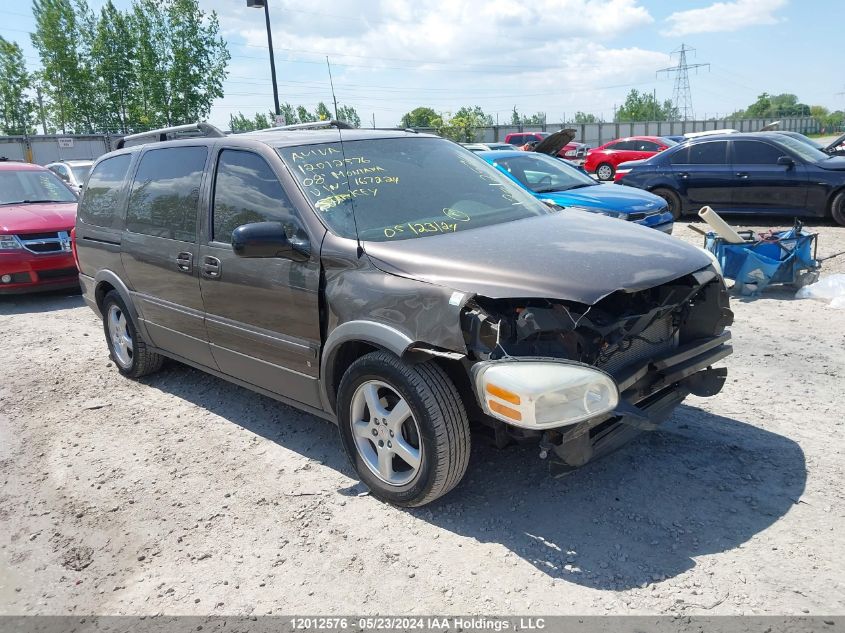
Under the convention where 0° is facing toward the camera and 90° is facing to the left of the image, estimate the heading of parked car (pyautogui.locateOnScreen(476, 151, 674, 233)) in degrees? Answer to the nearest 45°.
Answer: approximately 315°

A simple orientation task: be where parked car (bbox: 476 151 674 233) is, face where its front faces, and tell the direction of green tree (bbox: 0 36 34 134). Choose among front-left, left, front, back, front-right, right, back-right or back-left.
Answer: back

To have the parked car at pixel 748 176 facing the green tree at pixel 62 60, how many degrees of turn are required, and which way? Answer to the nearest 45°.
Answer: approximately 135° to its left

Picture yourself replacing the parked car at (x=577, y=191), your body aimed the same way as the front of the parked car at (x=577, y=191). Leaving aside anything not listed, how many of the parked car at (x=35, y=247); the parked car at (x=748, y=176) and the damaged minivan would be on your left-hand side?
1

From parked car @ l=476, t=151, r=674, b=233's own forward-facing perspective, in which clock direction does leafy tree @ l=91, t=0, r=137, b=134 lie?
The leafy tree is roughly at 6 o'clock from the parked car.

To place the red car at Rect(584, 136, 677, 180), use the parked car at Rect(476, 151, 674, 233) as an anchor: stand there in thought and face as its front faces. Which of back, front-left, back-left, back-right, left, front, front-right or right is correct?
back-left

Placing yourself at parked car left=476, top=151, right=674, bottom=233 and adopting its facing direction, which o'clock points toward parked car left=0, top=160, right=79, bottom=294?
parked car left=0, top=160, right=79, bottom=294 is roughly at 4 o'clock from parked car left=476, top=151, right=674, bottom=233.

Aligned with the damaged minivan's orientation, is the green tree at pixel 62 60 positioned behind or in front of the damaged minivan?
behind

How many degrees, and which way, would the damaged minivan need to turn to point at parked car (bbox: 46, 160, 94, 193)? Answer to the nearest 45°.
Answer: approximately 180°

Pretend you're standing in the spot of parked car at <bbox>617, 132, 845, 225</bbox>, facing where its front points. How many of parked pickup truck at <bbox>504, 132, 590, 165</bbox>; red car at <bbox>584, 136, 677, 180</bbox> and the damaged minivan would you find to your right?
1

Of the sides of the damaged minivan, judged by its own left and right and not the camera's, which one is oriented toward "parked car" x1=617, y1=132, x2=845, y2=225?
left

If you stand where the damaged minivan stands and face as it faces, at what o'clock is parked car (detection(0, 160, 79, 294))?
The parked car is roughly at 6 o'clock from the damaged minivan.
